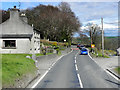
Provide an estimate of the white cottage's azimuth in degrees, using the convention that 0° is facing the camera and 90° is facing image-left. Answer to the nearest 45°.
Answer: approximately 270°
